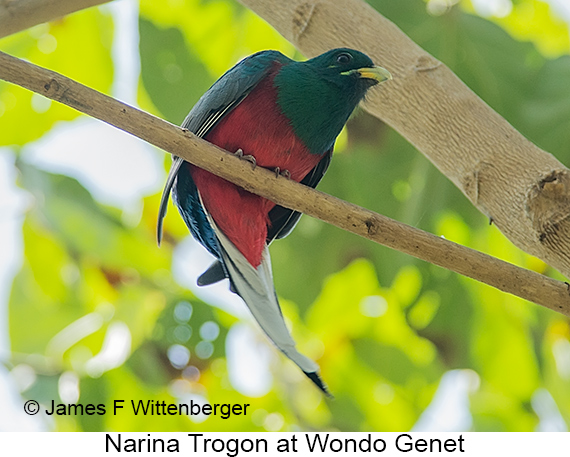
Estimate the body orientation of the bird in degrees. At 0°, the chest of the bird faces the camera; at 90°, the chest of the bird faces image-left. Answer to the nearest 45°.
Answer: approximately 315°
